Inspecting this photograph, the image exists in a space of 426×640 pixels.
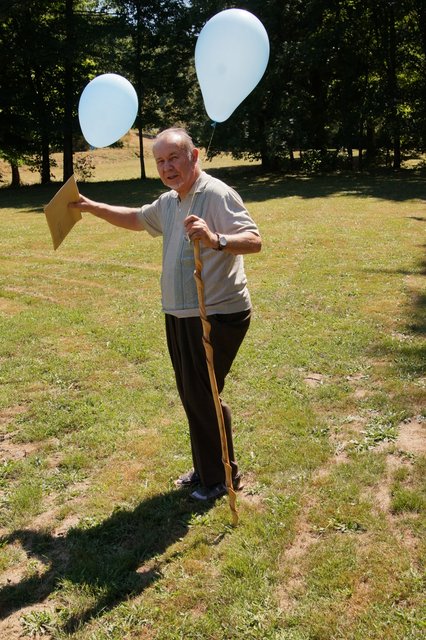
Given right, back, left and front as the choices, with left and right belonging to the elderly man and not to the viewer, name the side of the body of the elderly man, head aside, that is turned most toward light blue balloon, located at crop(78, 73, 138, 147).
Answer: right

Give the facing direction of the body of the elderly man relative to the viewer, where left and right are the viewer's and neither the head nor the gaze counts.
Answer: facing the viewer and to the left of the viewer
